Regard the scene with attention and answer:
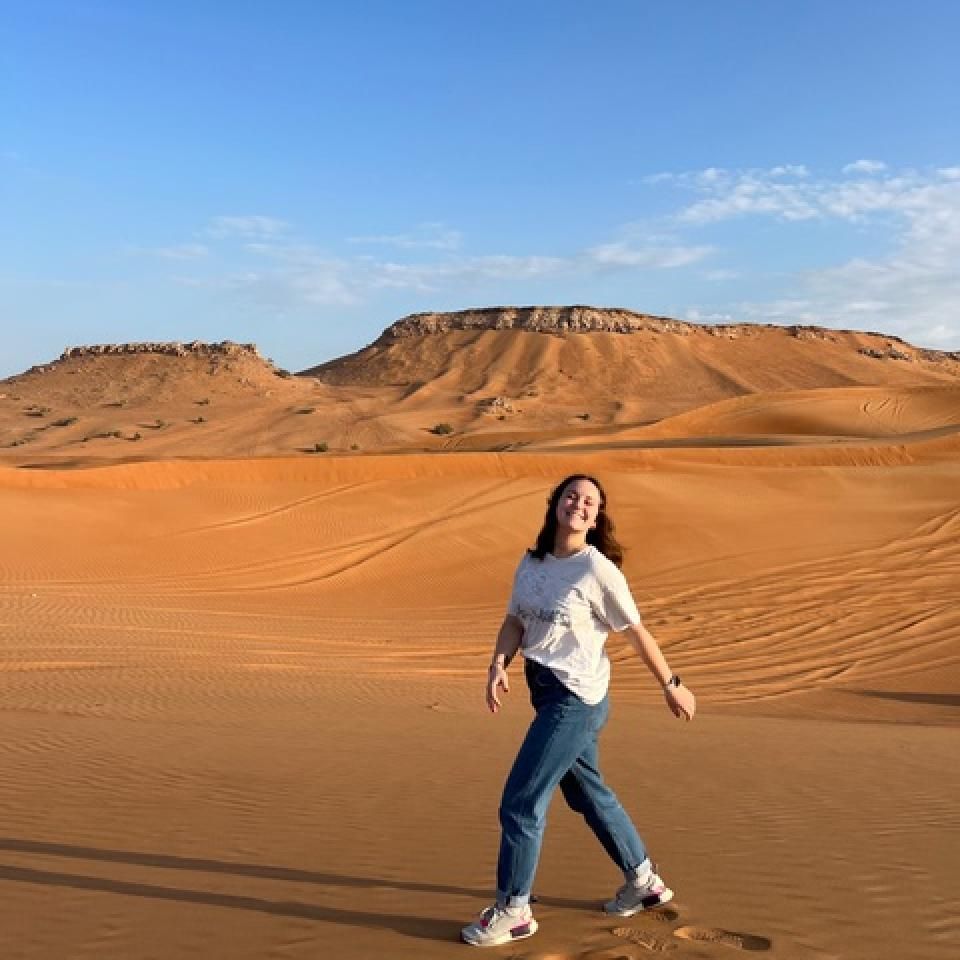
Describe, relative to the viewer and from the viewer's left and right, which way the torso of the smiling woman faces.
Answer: facing the viewer and to the left of the viewer

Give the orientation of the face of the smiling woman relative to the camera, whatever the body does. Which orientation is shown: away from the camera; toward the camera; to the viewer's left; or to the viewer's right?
toward the camera
